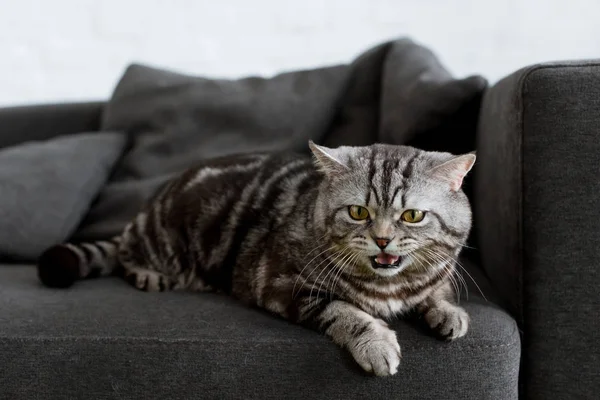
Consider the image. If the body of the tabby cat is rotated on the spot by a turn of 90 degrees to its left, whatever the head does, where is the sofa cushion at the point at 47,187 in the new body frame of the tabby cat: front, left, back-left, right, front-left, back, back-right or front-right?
left

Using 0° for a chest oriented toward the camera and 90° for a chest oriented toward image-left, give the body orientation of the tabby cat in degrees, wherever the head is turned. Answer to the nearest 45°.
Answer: approximately 315°
